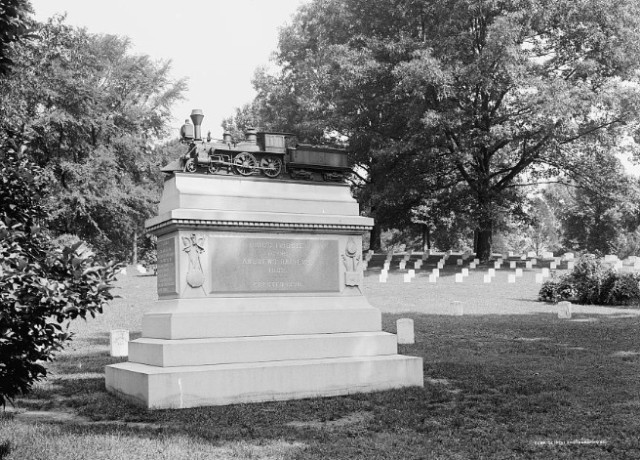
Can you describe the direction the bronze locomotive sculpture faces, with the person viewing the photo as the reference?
facing to the left of the viewer

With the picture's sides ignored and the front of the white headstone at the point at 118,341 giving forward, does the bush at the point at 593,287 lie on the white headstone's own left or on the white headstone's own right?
on the white headstone's own left

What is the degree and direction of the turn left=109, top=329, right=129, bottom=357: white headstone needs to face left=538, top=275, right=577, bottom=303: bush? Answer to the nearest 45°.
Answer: approximately 135° to its left

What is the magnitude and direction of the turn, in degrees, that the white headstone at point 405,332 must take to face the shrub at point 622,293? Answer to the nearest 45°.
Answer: approximately 135° to its left

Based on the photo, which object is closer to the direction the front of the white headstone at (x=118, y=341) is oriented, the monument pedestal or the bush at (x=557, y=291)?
the monument pedestal

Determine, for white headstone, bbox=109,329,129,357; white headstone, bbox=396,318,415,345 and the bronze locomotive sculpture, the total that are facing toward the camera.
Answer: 2

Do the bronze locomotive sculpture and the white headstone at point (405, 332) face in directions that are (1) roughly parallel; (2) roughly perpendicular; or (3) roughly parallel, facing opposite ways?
roughly perpendicular
